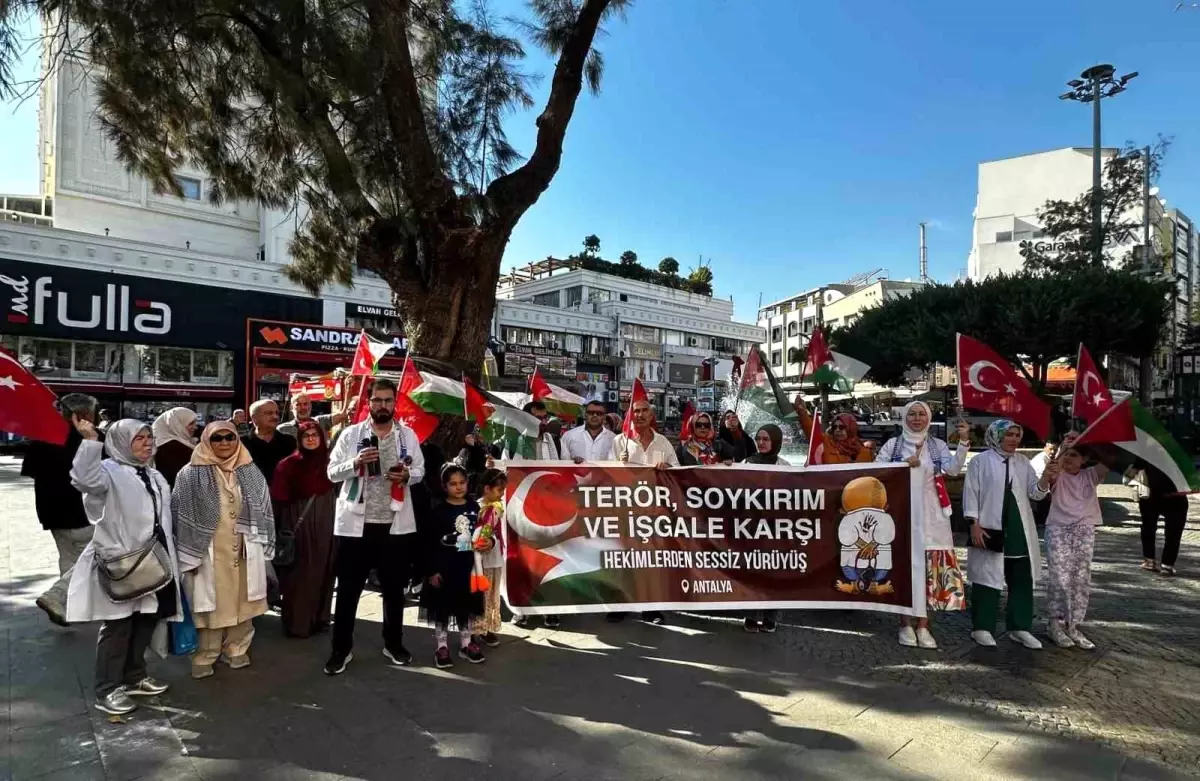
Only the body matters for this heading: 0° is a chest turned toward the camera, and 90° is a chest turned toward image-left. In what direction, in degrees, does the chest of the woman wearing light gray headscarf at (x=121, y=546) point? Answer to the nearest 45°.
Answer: approximately 315°

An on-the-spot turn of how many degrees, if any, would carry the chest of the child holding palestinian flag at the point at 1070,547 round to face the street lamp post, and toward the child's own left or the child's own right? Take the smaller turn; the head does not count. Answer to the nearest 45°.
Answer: approximately 180°

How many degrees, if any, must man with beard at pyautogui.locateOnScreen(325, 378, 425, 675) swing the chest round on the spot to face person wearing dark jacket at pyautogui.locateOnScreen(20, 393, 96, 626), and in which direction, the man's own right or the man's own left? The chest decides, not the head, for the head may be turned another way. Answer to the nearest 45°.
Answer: approximately 135° to the man's own right

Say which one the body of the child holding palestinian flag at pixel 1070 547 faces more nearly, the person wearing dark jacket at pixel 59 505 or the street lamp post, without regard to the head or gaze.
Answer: the person wearing dark jacket

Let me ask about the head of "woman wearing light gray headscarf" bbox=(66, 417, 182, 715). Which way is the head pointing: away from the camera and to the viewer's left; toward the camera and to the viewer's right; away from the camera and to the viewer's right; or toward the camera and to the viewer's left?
toward the camera and to the viewer's right
